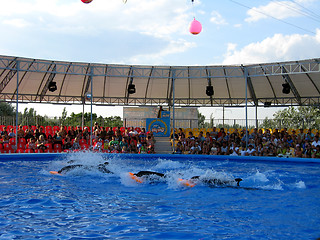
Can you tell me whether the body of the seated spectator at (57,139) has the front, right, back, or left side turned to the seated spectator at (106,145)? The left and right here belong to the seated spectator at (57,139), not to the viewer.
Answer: left

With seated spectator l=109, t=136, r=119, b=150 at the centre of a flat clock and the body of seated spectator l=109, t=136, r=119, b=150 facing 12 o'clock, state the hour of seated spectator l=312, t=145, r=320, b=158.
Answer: seated spectator l=312, t=145, r=320, b=158 is roughly at 10 o'clock from seated spectator l=109, t=136, r=119, b=150.

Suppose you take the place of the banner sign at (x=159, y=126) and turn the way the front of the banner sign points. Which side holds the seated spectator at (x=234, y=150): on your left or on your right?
on your left

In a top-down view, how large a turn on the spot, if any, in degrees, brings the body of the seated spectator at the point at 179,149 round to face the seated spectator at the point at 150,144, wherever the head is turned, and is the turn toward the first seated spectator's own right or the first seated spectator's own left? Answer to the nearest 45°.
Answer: approximately 135° to the first seated spectator's own right

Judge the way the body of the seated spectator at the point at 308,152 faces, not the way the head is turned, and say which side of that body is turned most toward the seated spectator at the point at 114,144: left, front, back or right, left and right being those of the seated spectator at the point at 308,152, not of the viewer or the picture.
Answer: right

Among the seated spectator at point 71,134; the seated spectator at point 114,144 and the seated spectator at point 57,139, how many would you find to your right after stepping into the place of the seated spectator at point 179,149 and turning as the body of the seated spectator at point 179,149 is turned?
3

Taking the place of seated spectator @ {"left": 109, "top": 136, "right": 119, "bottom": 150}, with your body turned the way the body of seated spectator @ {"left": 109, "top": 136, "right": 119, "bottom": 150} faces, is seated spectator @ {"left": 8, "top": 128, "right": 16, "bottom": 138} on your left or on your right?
on your right
